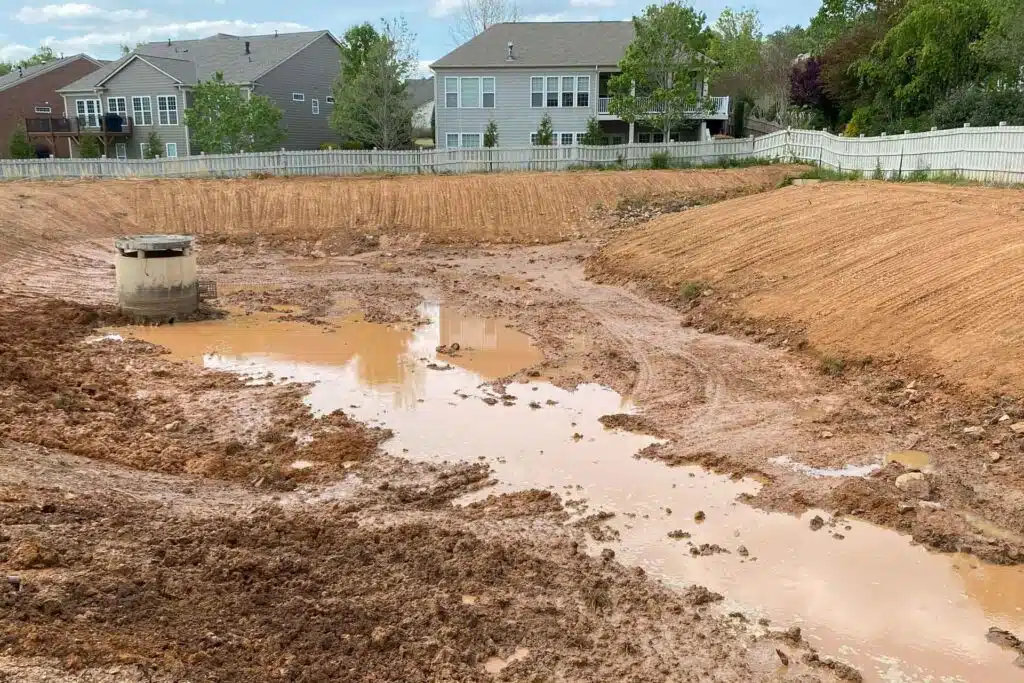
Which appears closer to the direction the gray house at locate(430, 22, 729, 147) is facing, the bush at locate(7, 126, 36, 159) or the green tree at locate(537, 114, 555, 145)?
the bush

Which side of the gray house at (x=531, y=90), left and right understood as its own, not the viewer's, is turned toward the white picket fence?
back

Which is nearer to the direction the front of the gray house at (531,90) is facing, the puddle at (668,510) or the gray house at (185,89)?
the gray house

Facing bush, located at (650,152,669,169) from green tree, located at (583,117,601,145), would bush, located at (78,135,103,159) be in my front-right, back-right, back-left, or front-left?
back-right

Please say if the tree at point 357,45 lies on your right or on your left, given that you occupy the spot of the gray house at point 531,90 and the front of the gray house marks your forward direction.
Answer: on your left

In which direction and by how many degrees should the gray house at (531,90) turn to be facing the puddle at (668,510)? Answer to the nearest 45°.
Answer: approximately 180°

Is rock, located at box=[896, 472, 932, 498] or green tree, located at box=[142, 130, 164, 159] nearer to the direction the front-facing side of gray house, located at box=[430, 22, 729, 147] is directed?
the green tree

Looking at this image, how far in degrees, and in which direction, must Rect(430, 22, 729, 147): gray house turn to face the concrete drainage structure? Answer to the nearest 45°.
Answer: approximately 180°

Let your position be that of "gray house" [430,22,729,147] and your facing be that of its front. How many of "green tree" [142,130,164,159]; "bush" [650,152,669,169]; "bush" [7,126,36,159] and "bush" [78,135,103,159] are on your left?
3

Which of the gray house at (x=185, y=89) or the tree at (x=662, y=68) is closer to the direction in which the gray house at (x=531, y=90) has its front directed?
the gray house

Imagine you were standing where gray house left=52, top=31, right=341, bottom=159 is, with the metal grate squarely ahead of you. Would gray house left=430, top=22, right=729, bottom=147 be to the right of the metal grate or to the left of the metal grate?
left

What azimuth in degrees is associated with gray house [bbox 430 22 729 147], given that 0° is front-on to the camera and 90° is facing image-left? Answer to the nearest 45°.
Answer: approximately 180°

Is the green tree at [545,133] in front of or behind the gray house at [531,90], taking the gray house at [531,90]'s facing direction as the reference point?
behind

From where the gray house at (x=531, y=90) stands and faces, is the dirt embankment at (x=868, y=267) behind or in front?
behind

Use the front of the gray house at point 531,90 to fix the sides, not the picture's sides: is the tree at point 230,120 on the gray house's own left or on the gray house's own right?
on the gray house's own left

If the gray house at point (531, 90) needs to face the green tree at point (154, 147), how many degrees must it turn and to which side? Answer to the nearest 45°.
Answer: approximately 90° to its left

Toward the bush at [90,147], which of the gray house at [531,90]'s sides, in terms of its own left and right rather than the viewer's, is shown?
left

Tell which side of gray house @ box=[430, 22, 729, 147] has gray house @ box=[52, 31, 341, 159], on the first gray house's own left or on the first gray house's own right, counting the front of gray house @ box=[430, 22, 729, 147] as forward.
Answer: on the first gray house's own left
